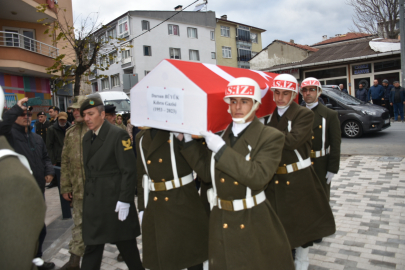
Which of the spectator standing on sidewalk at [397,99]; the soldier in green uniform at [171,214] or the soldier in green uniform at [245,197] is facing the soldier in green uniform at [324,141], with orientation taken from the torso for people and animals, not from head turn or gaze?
the spectator standing on sidewalk

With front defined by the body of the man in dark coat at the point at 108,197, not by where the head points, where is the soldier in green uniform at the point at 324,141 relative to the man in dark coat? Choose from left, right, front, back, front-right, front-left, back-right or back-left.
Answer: back-left

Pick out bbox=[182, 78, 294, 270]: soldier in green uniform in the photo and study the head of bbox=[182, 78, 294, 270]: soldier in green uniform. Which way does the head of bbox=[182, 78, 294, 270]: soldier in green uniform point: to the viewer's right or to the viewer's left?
to the viewer's left

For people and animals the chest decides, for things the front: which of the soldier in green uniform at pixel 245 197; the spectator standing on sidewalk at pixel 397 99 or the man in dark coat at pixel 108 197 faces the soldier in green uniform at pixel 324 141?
the spectator standing on sidewalk

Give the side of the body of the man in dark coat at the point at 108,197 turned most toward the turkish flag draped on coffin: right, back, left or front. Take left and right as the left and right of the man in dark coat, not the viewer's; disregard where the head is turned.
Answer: left

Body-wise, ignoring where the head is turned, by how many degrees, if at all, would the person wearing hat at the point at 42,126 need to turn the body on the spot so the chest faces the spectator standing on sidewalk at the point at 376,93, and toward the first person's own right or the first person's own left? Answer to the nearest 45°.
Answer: approximately 90° to the first person's own left

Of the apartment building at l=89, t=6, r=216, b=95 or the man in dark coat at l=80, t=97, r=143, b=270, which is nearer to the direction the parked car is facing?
the man in dark coat

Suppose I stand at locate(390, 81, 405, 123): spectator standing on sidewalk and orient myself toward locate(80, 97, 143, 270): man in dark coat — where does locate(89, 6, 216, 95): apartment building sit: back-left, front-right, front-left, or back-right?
back-right

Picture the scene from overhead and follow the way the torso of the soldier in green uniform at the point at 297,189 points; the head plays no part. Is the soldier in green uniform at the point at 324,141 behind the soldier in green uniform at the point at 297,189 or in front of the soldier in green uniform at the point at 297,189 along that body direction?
behind

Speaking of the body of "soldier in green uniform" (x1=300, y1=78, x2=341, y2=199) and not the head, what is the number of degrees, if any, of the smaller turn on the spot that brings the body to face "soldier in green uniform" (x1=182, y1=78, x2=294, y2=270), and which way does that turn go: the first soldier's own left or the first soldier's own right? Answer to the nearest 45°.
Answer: approximately 45° to the first soldier's own left

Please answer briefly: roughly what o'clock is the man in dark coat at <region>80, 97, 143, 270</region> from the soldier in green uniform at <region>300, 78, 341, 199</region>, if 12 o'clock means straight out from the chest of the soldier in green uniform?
The man in dark coat is roughly at 12 o'clock from the soldier in green uniform.
